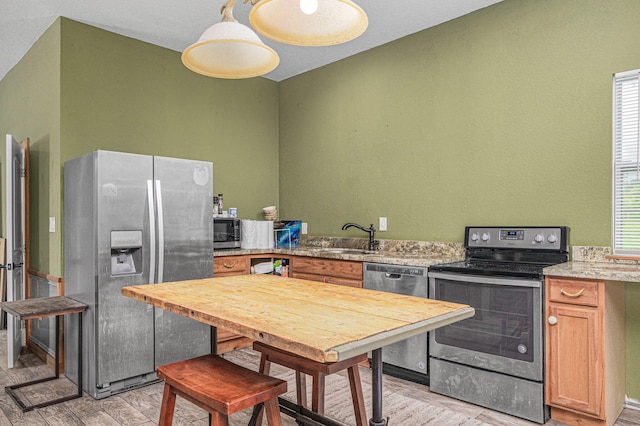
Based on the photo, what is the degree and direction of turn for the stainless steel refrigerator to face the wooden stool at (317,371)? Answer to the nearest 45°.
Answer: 0° — it already faces it

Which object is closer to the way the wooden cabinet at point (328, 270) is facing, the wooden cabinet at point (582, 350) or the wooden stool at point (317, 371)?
the wooden stool

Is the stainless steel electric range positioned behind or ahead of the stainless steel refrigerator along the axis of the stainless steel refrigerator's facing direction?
ahead

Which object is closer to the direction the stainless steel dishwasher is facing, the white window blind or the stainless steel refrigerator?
the stainless steel refrigerator

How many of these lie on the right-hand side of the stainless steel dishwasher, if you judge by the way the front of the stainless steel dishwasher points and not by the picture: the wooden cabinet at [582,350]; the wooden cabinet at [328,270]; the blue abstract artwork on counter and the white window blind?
2

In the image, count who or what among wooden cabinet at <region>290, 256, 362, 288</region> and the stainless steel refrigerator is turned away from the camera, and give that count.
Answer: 0

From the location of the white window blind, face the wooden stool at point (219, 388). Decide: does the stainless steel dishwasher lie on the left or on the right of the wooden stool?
right

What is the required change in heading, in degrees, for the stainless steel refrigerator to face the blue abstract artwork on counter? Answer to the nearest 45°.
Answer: approximately 90° to its left

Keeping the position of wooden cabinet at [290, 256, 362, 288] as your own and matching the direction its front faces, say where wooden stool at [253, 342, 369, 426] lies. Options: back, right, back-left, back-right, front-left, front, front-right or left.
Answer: front-left

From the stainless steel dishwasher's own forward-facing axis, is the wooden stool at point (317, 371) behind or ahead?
ahead

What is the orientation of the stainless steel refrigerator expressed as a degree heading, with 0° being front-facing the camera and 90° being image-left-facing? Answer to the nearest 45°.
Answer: approximately 315°
